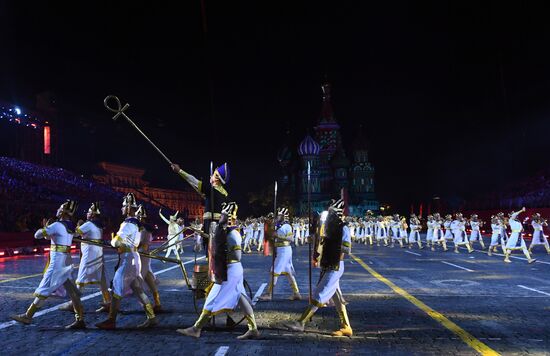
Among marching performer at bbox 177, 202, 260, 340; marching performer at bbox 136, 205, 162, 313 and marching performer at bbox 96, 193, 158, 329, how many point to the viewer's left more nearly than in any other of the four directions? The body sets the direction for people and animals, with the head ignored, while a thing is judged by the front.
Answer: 3

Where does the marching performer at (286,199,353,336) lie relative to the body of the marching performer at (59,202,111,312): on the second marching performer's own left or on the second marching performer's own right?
on the second marching performer's own left

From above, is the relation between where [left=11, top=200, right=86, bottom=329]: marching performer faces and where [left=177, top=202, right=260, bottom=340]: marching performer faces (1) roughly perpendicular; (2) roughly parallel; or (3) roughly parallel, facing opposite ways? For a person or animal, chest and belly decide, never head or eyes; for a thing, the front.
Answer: roughly parallel

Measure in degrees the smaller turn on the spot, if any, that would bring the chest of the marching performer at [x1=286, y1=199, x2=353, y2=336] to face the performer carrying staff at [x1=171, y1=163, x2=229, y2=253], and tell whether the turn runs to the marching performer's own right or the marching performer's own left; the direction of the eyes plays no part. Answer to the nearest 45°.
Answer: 0° — they already face them

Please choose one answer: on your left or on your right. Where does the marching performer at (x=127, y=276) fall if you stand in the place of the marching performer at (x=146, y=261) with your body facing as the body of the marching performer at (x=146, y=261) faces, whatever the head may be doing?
on your left

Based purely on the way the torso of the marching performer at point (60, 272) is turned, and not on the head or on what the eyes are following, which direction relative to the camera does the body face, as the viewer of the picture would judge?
to the viewer's left

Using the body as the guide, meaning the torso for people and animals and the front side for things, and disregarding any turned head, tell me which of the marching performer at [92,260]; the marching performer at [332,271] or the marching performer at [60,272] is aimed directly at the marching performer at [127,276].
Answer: the marching performer at [332,271]

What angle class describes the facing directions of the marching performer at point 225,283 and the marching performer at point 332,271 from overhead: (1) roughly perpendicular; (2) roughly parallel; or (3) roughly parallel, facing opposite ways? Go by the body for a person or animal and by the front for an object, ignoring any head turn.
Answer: roughly parallel

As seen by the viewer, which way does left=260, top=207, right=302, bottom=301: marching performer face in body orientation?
to the viewer's left

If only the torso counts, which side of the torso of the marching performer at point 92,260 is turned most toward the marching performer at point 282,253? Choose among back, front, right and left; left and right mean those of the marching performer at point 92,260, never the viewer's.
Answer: back

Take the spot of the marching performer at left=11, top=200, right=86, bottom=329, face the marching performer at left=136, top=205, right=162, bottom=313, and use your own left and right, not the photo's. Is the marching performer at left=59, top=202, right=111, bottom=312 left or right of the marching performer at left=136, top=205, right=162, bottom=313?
left

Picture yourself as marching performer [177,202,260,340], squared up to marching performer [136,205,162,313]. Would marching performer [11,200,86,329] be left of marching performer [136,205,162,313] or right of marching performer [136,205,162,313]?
left

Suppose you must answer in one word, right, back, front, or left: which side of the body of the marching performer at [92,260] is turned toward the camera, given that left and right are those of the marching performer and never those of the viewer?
left

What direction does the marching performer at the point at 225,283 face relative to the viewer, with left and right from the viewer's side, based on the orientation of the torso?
facing to the left of the viewer
